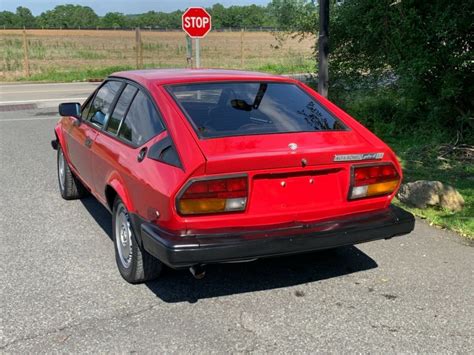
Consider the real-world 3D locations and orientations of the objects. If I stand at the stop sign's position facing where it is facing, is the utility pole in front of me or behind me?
in front

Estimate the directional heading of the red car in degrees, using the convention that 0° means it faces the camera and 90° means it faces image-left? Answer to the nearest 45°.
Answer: approximately 135°

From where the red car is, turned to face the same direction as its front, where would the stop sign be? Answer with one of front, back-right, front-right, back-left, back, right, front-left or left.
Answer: front-right

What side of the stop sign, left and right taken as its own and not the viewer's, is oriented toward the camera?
front

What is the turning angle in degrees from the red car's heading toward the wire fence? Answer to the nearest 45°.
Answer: approximately 45° to its right

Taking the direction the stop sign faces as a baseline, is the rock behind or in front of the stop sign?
in front

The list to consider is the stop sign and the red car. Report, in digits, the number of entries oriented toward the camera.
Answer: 1

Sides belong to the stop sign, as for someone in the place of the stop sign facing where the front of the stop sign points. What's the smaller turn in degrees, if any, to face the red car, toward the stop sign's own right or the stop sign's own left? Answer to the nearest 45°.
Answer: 0° — it already faces it

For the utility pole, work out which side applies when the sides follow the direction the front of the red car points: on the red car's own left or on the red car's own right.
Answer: on the red car's own right

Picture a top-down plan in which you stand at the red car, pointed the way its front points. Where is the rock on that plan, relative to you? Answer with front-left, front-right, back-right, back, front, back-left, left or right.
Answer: right
